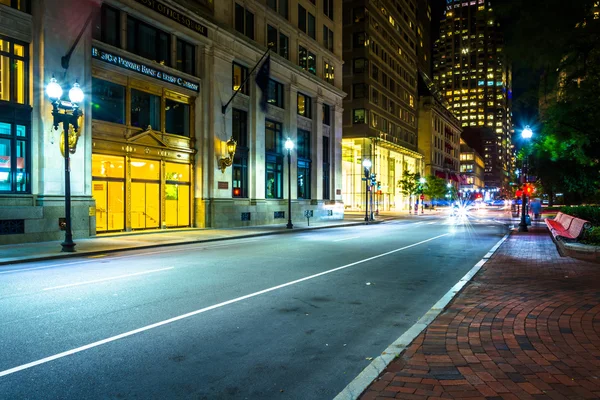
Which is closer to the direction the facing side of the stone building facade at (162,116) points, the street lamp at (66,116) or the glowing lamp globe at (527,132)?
the glowing lamp globe

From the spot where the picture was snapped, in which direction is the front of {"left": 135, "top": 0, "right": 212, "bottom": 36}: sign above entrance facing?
facing the viewer and to the right of the viewer

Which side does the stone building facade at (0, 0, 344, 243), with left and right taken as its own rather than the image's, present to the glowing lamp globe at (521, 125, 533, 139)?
front

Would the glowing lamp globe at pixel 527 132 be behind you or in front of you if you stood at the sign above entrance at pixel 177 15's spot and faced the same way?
in front
